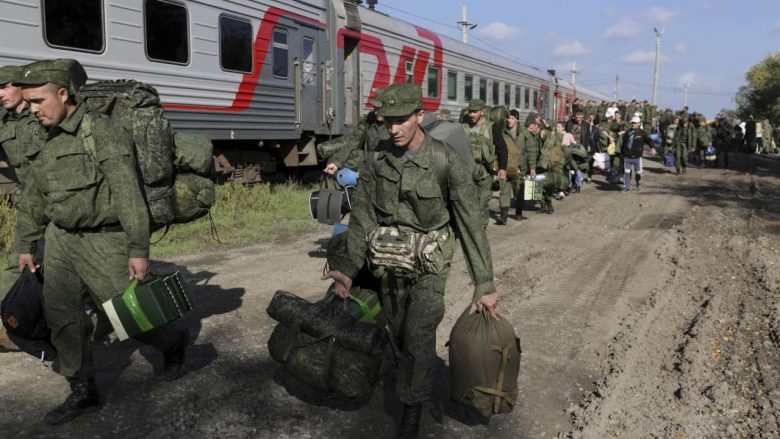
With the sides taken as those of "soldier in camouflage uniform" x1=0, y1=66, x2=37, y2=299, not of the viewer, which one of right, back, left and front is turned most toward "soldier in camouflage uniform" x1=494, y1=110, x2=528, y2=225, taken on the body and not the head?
back

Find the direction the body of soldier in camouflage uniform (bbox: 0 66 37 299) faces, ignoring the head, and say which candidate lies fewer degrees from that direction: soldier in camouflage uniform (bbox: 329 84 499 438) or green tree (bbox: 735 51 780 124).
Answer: the soldier in camouflage uniform

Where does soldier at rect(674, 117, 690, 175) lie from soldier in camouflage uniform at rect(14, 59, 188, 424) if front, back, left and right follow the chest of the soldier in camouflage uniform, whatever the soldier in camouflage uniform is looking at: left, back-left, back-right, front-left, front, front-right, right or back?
back

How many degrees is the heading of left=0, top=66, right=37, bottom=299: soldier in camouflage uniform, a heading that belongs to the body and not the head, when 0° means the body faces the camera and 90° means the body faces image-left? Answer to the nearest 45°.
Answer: approximately 45°

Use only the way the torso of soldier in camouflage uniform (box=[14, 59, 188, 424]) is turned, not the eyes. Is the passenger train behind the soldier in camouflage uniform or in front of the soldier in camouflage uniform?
behind

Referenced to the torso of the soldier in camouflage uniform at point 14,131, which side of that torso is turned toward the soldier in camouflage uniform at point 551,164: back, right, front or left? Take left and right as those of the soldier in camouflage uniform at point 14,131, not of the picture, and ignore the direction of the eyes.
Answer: back

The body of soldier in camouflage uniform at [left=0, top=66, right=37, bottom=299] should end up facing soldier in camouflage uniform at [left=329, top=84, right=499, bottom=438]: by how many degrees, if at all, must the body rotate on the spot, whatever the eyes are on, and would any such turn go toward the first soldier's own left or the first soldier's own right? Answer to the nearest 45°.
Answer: approximately 90° to the first soldier's own left

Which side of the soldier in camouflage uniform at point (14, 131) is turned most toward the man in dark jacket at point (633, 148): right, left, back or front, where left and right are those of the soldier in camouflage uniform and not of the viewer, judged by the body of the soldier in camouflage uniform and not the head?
back

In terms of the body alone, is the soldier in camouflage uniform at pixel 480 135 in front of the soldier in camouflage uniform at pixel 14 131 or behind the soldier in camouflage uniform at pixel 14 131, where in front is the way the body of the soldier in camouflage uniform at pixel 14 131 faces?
behind

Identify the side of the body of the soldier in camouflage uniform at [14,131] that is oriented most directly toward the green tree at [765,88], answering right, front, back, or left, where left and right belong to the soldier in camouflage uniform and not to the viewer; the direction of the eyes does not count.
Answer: back

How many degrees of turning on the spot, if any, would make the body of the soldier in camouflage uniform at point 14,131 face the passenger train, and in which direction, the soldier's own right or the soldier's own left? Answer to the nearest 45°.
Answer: approximately 180°
